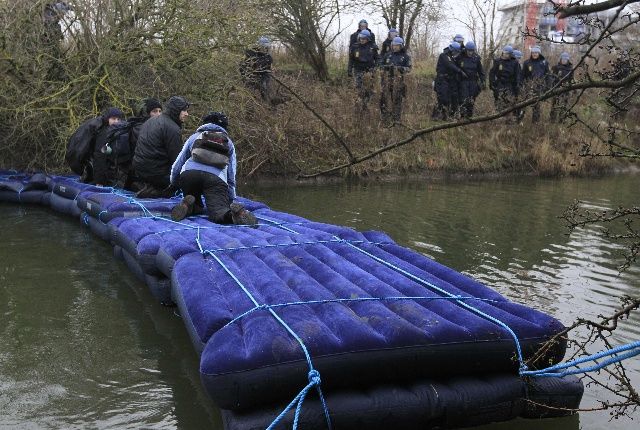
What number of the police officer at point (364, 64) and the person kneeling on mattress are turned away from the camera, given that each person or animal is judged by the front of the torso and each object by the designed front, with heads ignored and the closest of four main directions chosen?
1

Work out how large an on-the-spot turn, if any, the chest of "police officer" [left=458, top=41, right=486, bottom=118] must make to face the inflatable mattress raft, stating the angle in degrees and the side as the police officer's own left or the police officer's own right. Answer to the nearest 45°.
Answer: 0° — they already face it

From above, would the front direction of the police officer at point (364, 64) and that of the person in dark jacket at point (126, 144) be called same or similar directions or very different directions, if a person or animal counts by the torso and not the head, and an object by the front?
very different directions

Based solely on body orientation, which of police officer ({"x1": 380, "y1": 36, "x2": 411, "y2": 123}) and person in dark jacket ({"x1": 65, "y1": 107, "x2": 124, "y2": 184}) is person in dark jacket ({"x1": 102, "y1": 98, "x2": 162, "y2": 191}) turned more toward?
the police officer

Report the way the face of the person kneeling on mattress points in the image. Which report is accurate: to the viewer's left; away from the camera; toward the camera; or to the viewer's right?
away from the camera

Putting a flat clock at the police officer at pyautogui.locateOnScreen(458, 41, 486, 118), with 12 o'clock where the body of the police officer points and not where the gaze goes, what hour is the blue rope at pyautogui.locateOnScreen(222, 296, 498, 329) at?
The blue rope is roughly at 12 o'clock from the police officer.

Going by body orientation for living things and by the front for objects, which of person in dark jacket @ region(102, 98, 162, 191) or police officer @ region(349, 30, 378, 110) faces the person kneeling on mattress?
the police officer

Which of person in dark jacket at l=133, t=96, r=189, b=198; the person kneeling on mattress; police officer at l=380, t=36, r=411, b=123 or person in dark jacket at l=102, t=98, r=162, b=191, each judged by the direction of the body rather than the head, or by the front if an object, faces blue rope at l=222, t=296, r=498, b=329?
the police officer

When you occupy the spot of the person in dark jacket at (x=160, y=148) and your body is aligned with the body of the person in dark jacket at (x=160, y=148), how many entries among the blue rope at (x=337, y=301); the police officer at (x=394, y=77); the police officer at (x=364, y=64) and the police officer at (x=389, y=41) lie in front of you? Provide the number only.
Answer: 3

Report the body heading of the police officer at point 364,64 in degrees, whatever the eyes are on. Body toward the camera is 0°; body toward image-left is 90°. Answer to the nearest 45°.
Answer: approximately 0°

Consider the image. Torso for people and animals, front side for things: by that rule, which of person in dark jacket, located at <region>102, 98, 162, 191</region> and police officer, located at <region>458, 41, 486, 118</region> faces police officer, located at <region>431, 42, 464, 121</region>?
the person in dark jacket

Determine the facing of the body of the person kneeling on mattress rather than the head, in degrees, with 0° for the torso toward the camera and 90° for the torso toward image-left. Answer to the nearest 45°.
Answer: approximately 180°

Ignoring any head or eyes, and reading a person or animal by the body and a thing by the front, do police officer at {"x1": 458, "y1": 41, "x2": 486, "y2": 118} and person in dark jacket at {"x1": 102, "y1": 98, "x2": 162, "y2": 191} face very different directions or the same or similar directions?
very different directions
